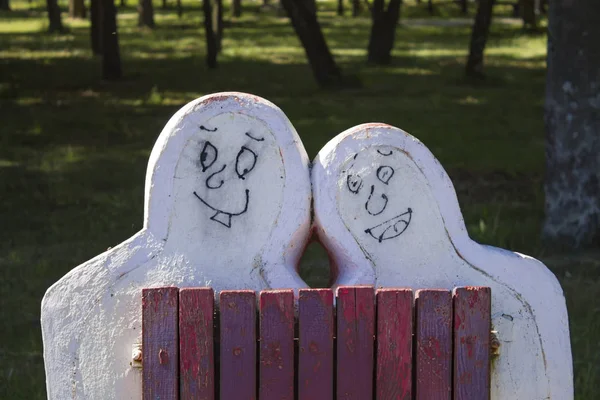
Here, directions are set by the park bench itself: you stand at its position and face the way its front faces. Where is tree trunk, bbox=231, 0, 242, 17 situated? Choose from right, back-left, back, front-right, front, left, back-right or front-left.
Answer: back

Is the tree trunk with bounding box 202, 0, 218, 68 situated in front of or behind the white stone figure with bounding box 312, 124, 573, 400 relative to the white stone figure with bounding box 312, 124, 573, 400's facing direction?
behind

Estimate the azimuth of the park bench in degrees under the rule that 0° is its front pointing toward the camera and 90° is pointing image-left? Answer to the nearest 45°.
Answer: approximately 0°

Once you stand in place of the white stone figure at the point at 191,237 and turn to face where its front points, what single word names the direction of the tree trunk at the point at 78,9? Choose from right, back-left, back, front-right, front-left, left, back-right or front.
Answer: back

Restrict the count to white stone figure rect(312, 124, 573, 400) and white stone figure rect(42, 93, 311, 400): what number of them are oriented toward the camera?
2

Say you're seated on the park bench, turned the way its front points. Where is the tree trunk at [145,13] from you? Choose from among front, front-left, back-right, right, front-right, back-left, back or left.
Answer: back

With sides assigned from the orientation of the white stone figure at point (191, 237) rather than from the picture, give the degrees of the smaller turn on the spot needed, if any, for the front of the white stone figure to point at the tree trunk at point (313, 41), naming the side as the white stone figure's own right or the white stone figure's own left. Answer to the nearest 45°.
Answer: approximately 180°

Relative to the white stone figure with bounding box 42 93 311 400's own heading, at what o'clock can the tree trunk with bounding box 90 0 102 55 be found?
The tree trunk is roughly at 6 o'clock from the white stone figure.
